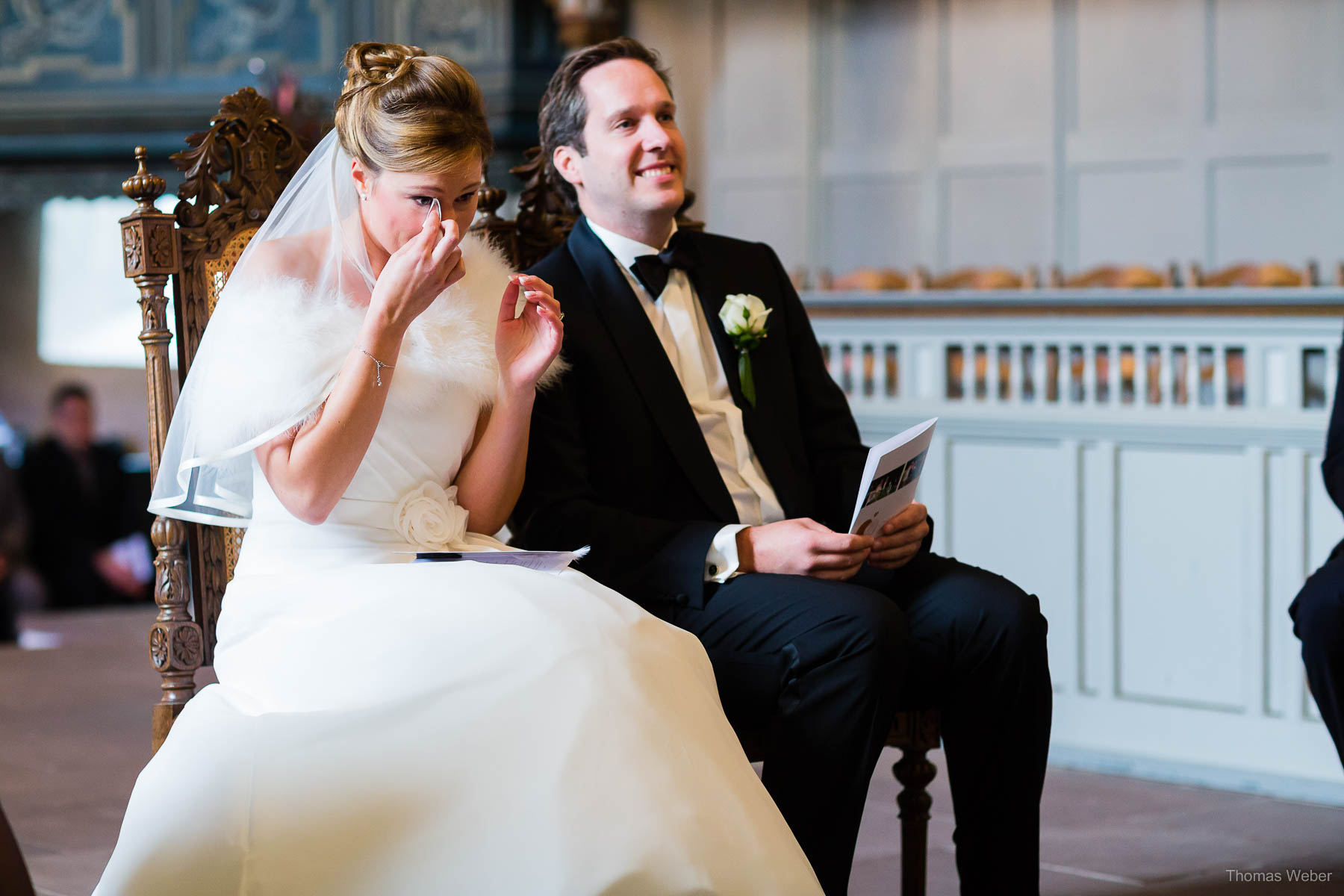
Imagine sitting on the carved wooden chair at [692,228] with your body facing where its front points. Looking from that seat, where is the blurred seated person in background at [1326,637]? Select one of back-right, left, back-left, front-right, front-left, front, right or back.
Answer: front-left

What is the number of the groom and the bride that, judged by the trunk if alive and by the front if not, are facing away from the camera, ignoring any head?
0

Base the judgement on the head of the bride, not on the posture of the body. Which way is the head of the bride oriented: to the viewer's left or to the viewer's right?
to the viewer's right

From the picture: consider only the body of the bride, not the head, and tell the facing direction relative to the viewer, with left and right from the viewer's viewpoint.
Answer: facing the viewer and to the right of the viewer

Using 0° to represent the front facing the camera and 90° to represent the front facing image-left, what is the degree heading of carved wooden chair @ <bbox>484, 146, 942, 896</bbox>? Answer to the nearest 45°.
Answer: approximately 315°

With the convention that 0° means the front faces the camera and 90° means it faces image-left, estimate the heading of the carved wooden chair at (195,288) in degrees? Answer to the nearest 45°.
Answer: approximately 315°

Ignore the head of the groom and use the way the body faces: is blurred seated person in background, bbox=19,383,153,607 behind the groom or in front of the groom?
behind

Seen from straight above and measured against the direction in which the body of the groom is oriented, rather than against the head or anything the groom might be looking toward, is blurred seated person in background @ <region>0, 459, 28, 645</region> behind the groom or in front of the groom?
behind

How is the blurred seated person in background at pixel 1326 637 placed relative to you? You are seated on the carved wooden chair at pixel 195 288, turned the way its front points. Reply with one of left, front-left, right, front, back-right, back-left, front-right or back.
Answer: front-left

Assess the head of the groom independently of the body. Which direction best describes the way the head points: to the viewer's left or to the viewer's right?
to the viewer's right

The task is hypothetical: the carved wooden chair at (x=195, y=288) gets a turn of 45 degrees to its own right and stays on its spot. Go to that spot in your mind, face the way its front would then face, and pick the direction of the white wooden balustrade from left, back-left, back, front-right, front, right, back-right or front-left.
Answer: back-left

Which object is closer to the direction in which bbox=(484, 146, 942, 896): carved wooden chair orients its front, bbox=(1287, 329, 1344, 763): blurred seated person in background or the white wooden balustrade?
the blurred seated person in background
